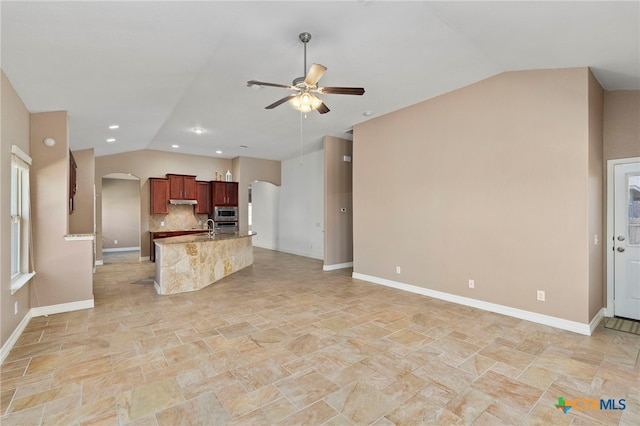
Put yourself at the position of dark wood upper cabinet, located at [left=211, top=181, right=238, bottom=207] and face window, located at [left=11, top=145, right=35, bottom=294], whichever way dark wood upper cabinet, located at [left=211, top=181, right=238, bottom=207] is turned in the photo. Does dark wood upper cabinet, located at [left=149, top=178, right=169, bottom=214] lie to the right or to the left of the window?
right

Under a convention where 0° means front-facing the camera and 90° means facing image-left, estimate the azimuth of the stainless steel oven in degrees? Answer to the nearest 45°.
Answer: approximately 0°

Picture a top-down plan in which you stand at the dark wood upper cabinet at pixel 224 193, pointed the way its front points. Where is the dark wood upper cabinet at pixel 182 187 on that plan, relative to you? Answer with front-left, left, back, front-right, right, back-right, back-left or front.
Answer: right

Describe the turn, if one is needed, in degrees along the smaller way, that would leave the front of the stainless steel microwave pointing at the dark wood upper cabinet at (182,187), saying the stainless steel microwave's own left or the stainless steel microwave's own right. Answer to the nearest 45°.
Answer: approximately 90° to the stainless steel microwave's own right

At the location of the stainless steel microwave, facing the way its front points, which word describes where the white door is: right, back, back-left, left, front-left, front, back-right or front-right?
front-left

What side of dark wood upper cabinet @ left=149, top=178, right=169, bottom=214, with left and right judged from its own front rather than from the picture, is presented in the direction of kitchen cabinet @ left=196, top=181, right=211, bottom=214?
left

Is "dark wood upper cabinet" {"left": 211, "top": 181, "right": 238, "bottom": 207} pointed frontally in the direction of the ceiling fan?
yes

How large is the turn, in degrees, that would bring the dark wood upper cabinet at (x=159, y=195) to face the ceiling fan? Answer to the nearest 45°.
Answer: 0° — it already faces it

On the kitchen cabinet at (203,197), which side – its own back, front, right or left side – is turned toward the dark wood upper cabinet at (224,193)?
left

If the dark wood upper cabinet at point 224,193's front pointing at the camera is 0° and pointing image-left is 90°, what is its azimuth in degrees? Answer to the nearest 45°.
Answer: approximately 0°
